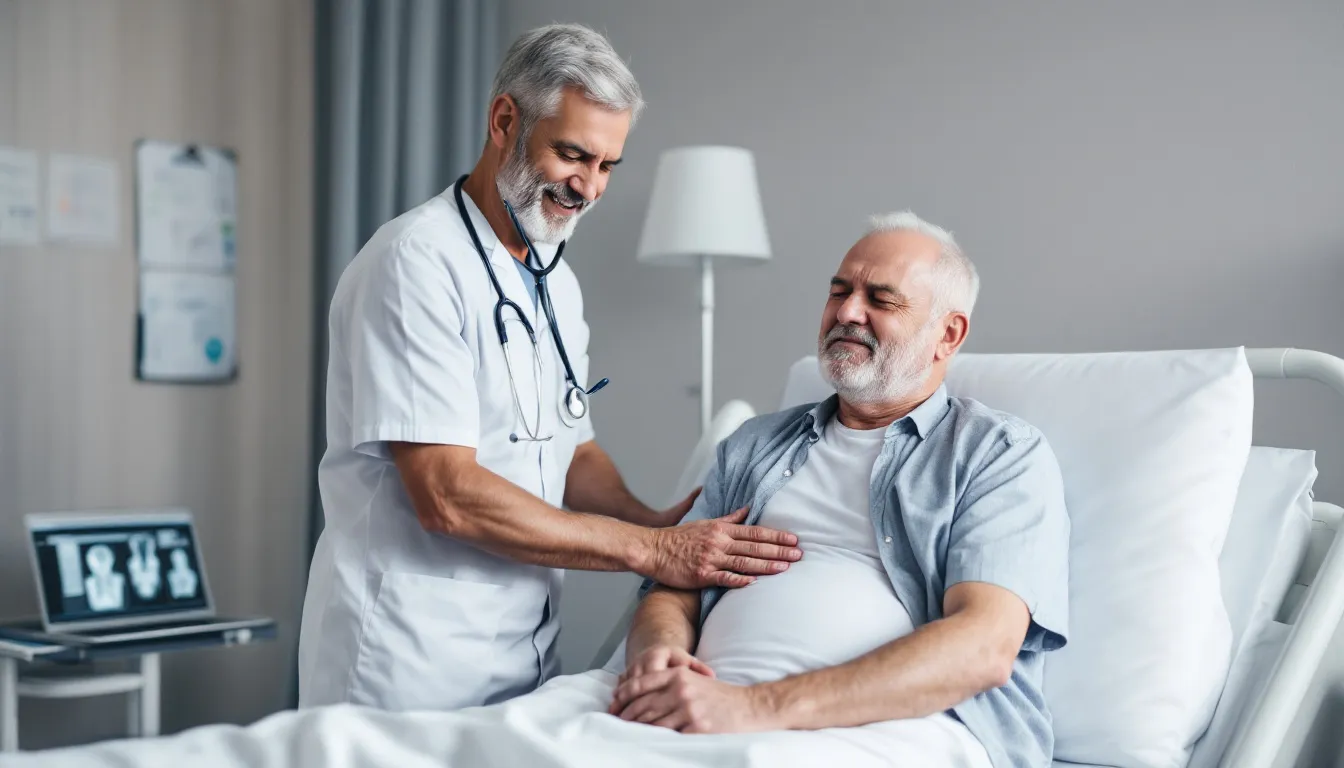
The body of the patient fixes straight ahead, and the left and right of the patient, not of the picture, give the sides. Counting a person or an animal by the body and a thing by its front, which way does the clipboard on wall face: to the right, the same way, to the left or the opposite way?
to the left

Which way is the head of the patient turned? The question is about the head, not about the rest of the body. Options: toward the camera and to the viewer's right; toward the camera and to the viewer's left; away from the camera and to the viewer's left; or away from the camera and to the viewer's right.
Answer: toward the camera and to the viewer's left

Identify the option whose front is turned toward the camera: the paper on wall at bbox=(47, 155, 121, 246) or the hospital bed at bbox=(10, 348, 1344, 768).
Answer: the paper on wall

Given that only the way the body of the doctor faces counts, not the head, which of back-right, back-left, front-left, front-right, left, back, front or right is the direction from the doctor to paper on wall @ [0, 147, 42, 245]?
back

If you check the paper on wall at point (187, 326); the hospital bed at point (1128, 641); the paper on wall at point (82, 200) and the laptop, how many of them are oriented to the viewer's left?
1

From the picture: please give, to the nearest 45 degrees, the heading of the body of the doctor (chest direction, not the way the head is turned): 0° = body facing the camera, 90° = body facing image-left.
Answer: approximately 315°

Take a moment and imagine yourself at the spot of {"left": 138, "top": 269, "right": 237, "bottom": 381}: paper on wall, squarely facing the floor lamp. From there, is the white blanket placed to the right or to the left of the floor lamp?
right

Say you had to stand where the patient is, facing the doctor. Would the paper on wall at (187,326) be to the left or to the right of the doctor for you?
right

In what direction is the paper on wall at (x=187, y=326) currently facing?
toward the camera

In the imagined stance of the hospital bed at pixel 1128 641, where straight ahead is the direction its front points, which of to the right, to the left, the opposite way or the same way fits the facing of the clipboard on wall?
to the left

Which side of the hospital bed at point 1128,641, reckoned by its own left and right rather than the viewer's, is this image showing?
left

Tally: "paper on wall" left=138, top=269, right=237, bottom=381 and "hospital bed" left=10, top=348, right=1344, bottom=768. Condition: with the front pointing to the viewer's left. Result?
1

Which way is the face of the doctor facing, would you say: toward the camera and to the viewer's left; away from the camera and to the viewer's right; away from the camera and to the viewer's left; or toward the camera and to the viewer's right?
toward the camera and to the viewer's right

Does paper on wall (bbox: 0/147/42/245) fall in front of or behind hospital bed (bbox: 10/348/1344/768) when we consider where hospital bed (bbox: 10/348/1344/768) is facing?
in front

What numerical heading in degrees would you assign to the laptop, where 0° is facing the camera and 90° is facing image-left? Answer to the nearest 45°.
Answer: approximately 315°
